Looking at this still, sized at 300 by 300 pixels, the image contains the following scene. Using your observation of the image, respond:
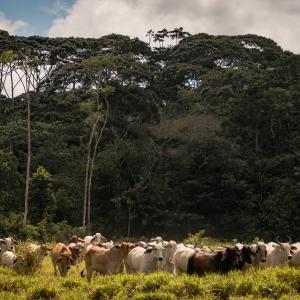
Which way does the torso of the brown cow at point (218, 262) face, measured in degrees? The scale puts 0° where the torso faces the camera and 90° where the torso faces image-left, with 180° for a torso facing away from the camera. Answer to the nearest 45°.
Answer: approximately 270°

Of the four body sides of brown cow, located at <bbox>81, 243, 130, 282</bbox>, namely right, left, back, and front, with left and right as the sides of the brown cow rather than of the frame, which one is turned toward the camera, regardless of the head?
right
